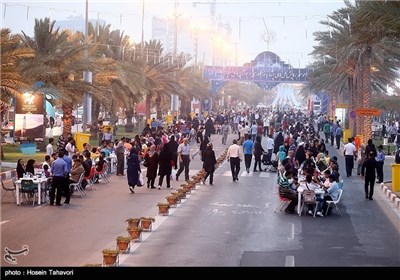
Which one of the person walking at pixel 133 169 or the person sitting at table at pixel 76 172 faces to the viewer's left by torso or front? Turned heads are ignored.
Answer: the person sitting at table

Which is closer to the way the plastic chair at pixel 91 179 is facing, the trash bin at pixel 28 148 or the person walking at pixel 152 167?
the trash bin

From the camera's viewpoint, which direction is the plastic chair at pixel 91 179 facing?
to the viewer's left

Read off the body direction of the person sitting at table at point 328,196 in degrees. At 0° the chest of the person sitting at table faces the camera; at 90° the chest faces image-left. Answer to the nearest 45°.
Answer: approximately 90°

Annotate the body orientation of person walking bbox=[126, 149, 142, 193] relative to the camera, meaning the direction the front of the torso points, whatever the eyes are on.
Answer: away from the camera

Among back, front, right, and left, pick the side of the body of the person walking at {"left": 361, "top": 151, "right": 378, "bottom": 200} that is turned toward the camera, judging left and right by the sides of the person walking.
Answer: back

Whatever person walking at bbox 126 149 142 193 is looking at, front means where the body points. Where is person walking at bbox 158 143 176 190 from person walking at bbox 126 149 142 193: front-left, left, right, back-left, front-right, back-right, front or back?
front-right

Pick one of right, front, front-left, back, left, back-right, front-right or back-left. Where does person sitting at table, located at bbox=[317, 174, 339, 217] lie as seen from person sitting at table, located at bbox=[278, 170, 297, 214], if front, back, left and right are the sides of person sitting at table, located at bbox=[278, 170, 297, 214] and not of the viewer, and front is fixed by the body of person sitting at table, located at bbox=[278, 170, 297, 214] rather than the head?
front

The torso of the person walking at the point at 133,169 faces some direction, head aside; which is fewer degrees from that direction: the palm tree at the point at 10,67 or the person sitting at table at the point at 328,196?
the palm tree

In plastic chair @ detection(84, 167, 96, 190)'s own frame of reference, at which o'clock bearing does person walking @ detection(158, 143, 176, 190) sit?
The person walking is roughly at 6 o'clock from the plastic chair.

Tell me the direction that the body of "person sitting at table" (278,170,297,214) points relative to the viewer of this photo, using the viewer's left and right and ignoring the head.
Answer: facing to the right of the viewer
